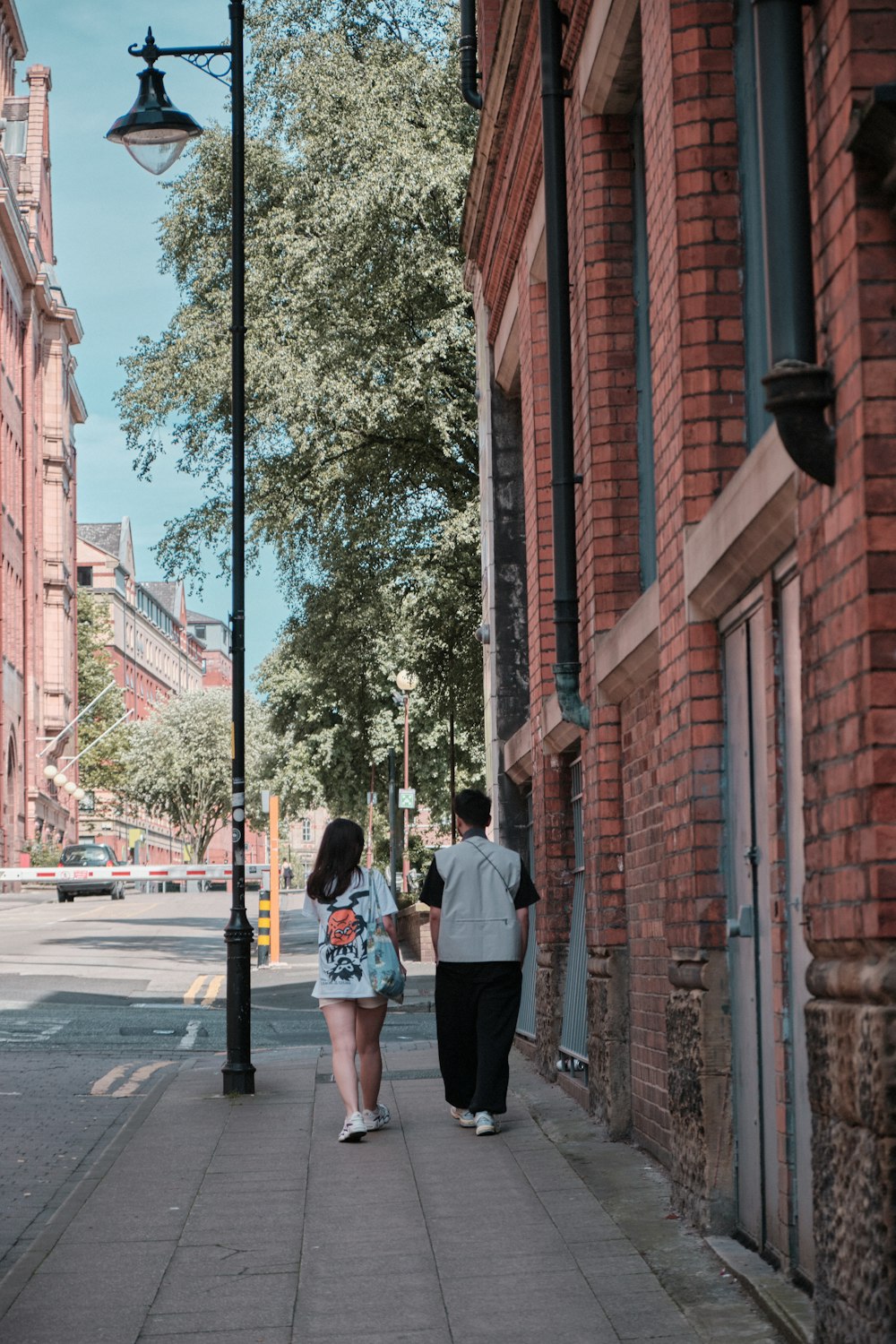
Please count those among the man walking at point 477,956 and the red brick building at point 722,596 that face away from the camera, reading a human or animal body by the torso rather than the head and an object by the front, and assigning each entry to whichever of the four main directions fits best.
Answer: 1

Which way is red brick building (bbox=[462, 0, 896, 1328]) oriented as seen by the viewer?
to the viewer's left

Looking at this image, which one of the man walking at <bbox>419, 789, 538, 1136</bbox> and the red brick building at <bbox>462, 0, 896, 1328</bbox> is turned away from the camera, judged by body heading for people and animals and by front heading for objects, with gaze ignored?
the man walking

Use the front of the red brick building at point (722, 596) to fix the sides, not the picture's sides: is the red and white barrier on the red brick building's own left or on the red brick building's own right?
on the red brick building's own right

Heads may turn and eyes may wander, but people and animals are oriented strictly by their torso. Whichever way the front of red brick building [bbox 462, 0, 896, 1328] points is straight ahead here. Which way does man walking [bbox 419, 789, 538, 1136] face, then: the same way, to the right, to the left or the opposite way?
to the right

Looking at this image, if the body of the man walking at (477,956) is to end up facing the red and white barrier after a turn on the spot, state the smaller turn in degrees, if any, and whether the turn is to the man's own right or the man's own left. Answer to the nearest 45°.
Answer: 0° — they already face it

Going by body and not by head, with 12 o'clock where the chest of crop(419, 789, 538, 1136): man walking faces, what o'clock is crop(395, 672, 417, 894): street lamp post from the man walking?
The street lamp post is roughly at 12 o'clock from the man walking.

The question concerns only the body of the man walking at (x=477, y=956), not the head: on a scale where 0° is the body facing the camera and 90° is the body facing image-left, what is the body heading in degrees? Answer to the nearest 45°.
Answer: approximately 180°

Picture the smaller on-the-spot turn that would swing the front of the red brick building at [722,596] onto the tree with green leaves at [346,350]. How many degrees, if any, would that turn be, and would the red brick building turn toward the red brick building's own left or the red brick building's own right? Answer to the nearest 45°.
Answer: approximately 90° to the red brick building's own right

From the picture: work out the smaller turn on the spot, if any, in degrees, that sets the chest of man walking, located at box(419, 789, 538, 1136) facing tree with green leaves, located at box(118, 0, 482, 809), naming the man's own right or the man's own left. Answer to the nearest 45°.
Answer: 0° — they already face it
